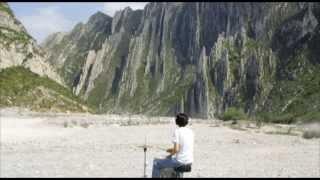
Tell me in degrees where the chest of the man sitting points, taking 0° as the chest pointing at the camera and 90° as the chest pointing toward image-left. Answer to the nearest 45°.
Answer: approximately 135°
